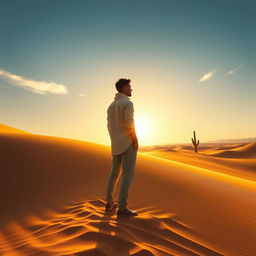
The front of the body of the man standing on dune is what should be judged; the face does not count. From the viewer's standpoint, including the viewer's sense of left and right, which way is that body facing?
facing away from the viewer and to the right of the viewer

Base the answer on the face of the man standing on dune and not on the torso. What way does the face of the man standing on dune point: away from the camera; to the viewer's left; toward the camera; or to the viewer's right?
to the viewer's right
